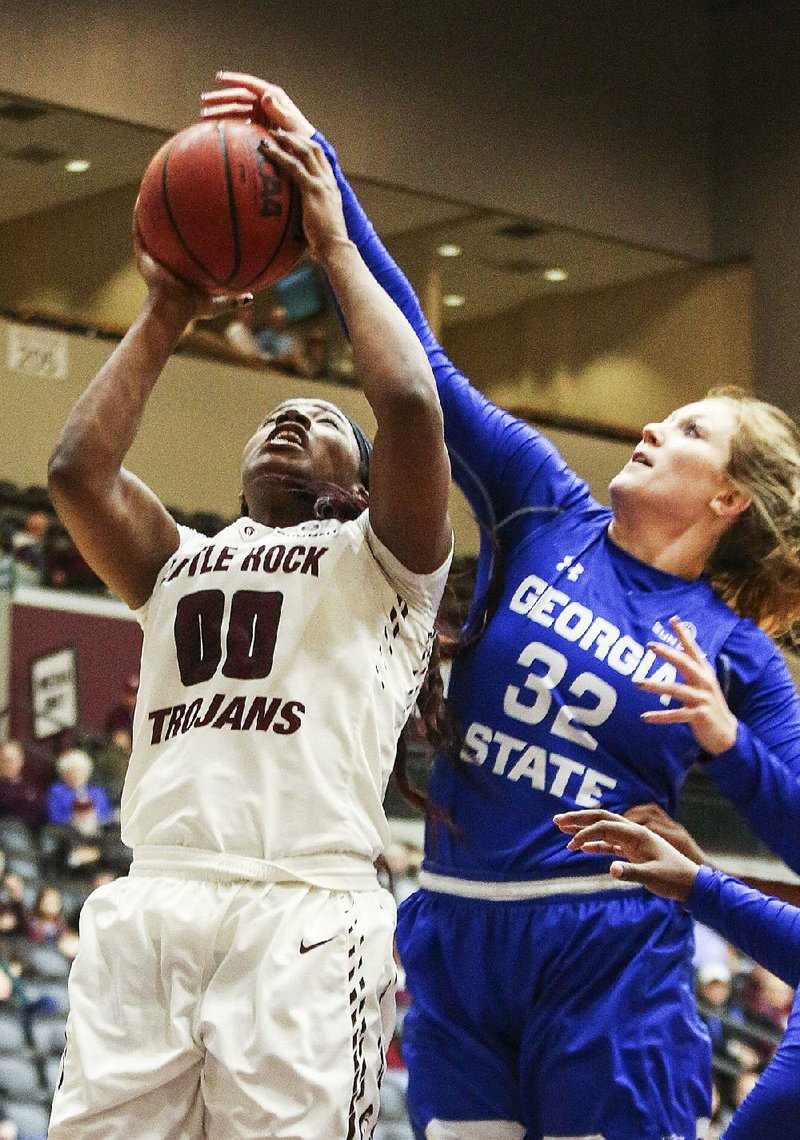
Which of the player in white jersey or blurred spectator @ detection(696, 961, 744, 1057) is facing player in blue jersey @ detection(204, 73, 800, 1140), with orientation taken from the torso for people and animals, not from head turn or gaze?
the blurred spectator

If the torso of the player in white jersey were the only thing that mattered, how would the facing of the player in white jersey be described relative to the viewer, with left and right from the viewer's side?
facing the viewer and to the left of the viewer

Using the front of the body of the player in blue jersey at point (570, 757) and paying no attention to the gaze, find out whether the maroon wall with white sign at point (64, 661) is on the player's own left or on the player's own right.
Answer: on the player's own right

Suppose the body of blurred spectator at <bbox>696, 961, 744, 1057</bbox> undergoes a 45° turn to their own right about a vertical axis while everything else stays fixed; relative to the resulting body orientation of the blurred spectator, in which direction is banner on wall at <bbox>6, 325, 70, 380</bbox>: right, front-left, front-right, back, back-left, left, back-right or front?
front-right

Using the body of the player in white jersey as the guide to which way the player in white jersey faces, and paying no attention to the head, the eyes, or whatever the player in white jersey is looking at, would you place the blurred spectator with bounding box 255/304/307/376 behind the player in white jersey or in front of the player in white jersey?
behind

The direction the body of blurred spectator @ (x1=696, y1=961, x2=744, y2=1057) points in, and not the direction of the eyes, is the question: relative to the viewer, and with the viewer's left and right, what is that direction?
facing the viewer

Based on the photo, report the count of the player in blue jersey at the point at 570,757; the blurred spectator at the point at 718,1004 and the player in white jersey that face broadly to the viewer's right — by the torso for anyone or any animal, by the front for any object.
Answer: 0

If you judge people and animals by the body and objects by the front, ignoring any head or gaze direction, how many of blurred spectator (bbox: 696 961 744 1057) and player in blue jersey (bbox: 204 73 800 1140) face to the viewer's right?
0
